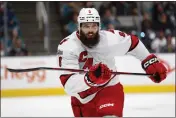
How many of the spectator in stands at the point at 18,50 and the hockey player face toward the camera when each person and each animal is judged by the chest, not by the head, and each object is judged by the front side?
2

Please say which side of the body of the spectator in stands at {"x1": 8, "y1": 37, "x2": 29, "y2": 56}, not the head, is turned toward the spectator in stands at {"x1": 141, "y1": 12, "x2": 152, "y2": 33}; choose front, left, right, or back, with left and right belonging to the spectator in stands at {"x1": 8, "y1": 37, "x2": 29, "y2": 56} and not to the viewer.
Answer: left

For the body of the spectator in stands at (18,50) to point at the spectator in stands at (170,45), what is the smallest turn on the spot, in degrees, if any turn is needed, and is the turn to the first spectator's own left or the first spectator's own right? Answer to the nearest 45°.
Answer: approximately 90° to the first spectator's own left

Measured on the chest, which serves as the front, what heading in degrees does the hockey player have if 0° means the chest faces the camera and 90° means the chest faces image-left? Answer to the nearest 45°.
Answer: approximately 0°

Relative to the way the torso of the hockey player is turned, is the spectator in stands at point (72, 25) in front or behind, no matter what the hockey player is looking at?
behind

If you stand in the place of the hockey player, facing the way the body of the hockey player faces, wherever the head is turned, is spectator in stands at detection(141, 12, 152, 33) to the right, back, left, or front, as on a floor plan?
back

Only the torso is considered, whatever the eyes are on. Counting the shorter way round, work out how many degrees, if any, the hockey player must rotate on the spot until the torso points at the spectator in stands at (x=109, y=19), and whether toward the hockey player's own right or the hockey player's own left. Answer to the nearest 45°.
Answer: approximately 180°

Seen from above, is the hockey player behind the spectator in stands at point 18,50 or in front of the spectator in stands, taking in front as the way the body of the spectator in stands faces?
in front
